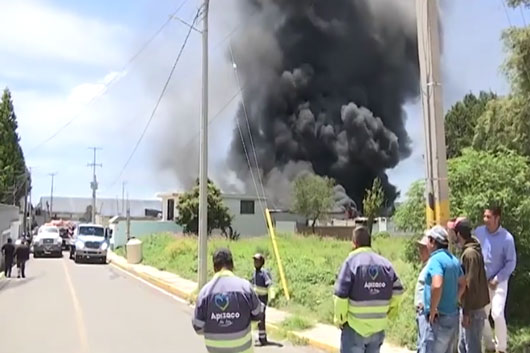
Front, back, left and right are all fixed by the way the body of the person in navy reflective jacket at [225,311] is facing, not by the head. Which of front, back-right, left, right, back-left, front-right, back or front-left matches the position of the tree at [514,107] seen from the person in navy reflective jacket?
front-right

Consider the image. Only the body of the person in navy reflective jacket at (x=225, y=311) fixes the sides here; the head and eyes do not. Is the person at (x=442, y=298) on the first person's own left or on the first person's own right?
on the first person's own right

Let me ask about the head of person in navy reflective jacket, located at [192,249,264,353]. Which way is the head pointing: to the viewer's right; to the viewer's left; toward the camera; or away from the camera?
away from the camera

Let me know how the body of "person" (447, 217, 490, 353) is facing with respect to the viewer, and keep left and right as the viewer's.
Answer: facing to the left of the viewer

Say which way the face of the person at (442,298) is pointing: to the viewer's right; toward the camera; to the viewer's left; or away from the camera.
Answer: to the viewer's left

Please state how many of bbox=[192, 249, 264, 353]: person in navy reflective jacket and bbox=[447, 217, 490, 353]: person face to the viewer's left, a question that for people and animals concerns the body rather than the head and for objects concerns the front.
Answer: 1

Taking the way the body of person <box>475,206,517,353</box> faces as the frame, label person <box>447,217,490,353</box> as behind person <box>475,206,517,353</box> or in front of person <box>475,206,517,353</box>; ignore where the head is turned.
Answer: in front

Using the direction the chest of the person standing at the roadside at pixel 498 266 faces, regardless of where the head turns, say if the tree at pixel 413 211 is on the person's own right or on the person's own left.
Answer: on the person's own right

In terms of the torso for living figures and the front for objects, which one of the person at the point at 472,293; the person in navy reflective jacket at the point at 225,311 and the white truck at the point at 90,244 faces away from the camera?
the person in navy reflective jacket

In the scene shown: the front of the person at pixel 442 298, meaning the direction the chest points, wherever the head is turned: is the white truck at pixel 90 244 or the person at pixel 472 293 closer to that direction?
the white truck

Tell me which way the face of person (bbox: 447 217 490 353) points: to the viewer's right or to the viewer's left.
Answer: to the viewer's left

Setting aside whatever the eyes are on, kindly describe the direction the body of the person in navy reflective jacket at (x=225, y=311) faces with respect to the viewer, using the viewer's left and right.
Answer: facing away from the viewer

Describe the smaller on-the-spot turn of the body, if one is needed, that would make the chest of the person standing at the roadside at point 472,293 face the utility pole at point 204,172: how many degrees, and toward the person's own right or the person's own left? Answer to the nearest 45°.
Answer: approximately 45° to the person's own right

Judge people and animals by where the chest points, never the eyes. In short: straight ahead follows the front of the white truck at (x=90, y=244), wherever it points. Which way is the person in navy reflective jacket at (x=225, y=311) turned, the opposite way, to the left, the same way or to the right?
the opposite way
